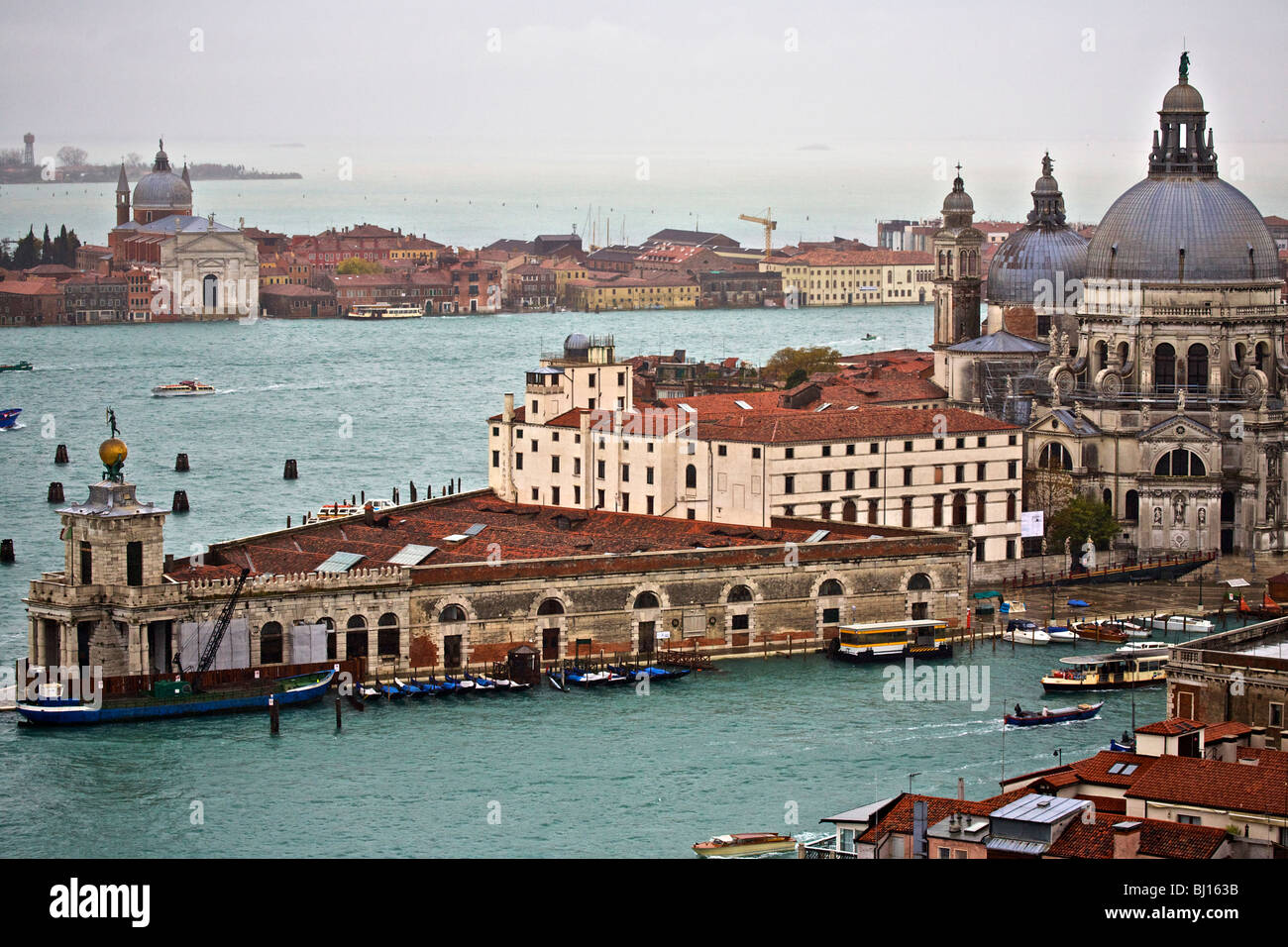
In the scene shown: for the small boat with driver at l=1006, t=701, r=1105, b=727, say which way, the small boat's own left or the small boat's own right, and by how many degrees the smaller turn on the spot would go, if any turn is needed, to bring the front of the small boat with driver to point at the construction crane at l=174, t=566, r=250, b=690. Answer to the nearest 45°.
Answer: approximately 180°

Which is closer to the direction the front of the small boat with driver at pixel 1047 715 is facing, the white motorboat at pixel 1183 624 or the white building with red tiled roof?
the white motorboat

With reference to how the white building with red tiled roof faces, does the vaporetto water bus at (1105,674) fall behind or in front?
in front

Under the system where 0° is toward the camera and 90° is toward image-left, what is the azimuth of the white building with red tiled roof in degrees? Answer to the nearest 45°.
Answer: approximately 315°

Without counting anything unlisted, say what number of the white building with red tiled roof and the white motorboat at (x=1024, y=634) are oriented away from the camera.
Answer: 0

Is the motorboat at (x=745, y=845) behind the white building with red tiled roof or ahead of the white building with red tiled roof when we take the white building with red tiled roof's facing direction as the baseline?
ahead

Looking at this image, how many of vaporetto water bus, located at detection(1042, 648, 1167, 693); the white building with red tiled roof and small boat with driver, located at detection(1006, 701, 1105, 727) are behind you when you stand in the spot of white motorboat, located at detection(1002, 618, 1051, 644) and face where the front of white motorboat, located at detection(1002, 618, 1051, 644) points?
1

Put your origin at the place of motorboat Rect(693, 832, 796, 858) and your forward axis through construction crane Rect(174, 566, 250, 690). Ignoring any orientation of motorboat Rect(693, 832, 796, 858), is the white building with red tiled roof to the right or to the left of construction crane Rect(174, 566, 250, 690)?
right

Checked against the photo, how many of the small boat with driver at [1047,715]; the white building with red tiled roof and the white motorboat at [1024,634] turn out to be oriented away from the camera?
0

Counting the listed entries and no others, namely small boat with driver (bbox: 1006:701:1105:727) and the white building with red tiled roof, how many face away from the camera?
0

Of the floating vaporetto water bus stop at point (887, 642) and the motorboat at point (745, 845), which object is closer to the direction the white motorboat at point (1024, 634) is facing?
the motorboat

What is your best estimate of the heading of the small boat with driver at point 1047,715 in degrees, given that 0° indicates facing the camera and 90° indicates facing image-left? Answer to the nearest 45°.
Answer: approximately 270°

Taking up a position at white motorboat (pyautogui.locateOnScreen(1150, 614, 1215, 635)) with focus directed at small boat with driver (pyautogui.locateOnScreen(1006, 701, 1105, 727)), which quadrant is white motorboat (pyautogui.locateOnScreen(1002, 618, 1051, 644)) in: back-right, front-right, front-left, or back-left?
front-right

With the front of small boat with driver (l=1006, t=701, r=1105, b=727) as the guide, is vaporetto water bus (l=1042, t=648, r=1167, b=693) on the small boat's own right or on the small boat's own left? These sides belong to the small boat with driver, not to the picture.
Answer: on the small boat's own left
